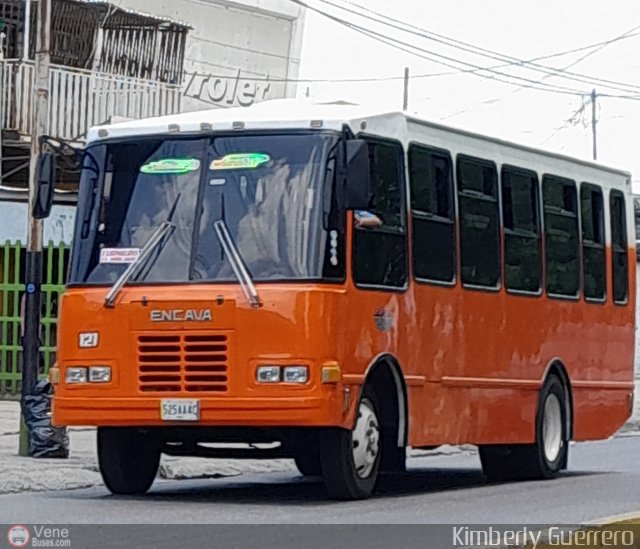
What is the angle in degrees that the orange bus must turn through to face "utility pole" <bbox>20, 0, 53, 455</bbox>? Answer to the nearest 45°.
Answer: approximately 90° to its right

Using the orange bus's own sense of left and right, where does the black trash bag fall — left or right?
on its right

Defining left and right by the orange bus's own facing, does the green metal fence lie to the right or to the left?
on its right

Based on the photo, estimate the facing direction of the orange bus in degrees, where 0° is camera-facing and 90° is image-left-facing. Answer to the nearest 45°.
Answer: approximately 45°
